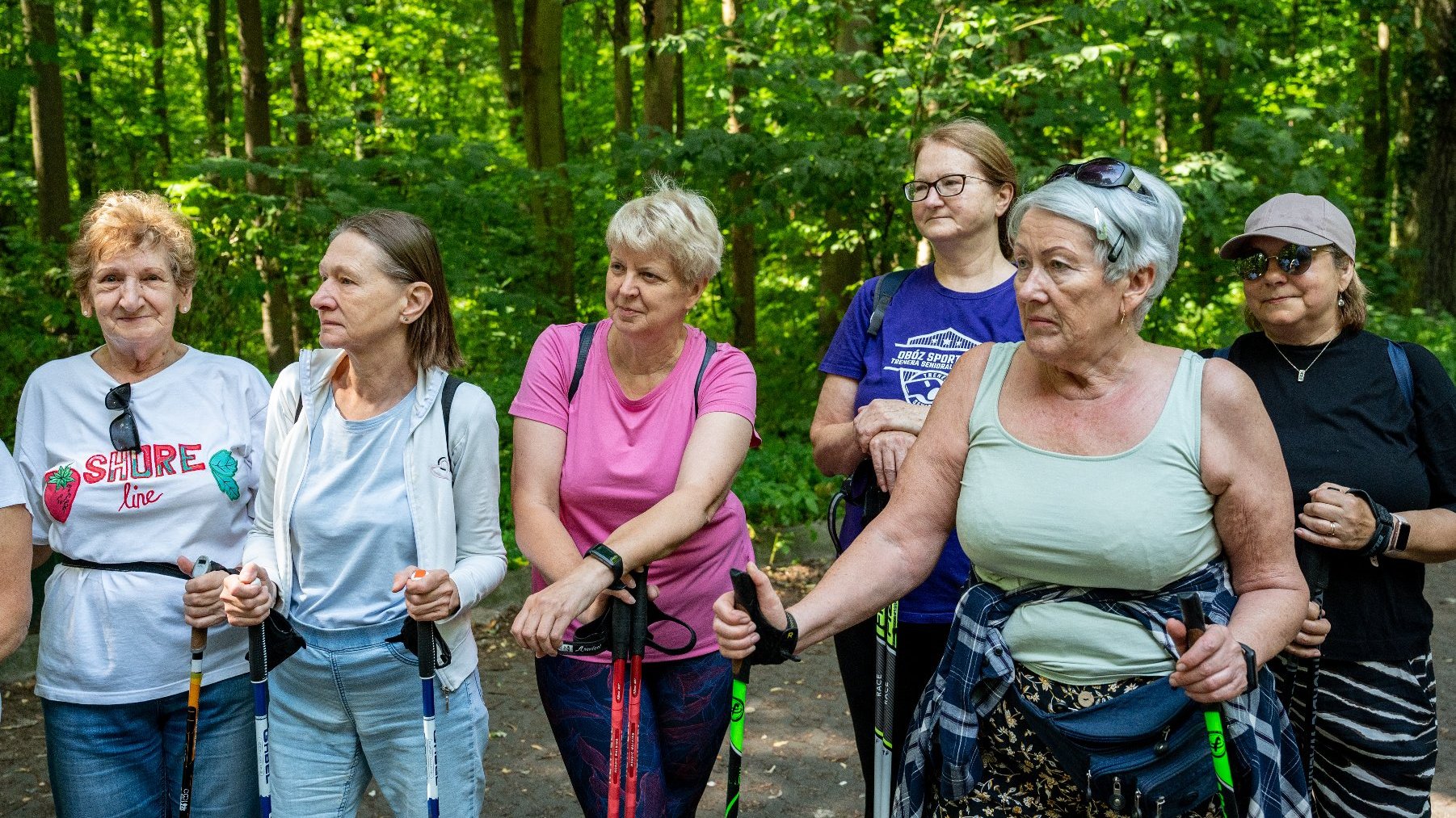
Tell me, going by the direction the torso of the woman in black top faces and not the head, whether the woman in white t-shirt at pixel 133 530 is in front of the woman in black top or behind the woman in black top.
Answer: in front

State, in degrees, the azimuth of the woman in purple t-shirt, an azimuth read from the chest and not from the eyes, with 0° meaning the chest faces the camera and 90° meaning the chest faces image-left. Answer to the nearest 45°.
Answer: approximately 45°

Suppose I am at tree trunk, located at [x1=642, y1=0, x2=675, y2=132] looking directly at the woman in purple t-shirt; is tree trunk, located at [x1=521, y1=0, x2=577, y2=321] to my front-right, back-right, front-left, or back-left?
front-right

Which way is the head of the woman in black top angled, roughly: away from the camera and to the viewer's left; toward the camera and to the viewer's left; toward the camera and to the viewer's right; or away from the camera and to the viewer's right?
toward the camera and to the viewer's left

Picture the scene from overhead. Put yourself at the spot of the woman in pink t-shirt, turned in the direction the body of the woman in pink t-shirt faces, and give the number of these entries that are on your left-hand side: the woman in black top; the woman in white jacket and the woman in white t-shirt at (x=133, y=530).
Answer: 1

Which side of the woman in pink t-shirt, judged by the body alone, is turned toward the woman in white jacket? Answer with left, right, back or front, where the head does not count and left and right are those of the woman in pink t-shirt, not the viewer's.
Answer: right

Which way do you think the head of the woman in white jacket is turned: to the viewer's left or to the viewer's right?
to the viewer's left

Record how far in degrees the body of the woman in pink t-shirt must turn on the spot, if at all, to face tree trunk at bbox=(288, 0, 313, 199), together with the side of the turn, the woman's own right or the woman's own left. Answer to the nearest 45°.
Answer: approximately 180°

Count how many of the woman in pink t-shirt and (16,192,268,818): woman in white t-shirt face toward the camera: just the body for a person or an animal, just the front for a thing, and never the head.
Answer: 2

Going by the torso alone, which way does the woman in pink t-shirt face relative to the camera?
toward the camera

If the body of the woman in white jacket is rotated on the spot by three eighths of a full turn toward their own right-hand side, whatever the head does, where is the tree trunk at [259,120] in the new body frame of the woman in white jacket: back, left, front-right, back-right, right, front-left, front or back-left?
front

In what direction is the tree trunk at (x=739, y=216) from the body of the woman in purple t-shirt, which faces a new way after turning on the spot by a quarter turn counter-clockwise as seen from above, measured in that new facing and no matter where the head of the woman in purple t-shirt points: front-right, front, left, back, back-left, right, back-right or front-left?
back-left

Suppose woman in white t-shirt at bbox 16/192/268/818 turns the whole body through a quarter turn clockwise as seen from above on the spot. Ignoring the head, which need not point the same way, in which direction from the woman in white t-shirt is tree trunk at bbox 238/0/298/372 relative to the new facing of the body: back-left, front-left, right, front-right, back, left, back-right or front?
right

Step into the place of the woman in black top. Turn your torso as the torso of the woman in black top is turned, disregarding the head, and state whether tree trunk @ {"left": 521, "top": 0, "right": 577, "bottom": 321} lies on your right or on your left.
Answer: on your right

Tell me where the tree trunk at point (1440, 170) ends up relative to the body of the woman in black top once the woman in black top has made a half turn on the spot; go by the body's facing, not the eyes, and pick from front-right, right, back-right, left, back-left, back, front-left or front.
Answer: front-left

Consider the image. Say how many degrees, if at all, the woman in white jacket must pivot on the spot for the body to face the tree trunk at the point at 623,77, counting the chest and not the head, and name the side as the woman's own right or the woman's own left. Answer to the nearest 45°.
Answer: approximately 135° to the woman's own right

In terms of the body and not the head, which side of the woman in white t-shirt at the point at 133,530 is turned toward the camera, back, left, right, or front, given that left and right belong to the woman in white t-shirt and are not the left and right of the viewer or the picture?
front
